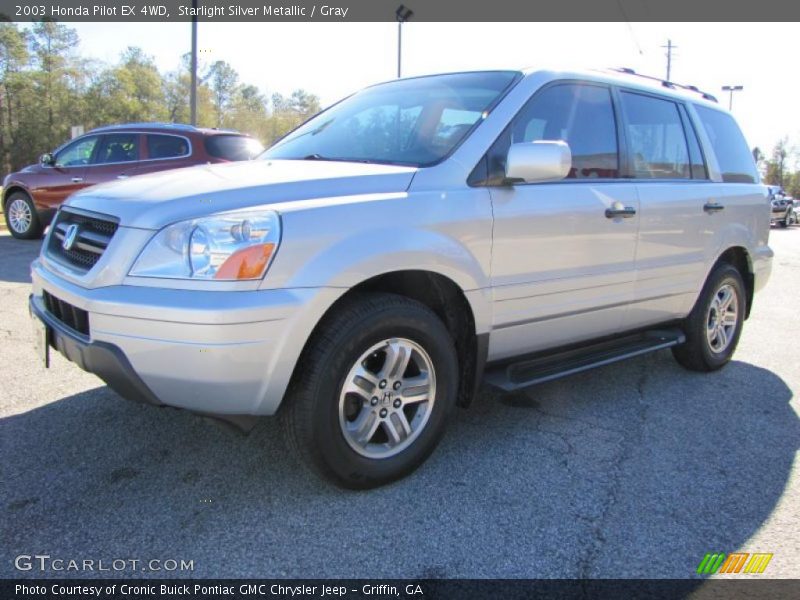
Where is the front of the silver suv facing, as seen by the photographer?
facing the viewer and to the left of the viewer

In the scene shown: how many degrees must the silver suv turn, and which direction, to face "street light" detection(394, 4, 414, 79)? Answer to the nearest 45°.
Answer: approximately 135° to its right
